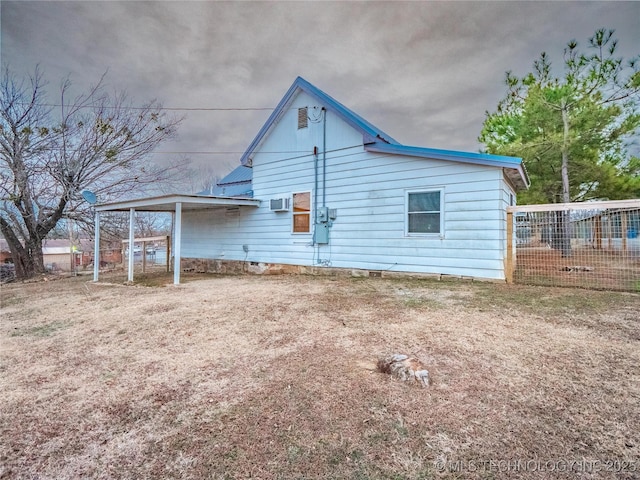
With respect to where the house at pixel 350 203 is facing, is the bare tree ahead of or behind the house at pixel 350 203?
ahead

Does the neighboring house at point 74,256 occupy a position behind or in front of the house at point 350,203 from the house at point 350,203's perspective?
in front

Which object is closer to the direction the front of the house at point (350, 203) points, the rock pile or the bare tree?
the bare tree
